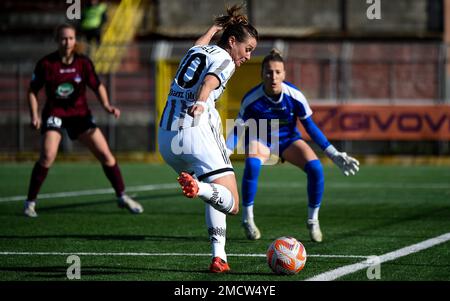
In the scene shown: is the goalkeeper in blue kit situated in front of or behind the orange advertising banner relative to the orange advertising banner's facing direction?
in front

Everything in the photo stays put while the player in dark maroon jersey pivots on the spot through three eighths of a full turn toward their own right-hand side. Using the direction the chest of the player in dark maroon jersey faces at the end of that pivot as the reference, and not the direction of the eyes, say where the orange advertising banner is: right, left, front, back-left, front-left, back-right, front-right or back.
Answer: right

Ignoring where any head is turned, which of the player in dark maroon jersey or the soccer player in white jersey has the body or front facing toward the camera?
the player in dark maroon jersey

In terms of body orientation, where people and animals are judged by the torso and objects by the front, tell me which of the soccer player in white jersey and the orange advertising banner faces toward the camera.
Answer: the orange advertising banner

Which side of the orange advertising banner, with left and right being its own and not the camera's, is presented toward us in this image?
front

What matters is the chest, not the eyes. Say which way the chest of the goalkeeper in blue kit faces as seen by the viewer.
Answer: toward the camera

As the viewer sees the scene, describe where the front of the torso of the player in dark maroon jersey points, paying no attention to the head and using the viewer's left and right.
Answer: facing the viewer

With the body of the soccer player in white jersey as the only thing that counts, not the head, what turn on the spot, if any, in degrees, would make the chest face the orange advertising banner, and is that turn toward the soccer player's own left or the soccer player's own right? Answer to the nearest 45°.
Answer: approximately 45° to the soccer player's own left

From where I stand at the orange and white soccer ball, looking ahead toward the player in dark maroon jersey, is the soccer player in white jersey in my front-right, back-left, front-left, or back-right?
front-left

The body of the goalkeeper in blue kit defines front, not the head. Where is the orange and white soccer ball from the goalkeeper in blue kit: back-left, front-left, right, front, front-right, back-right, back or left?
front

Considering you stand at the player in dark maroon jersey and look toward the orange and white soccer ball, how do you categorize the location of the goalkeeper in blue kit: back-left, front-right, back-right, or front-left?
front-left

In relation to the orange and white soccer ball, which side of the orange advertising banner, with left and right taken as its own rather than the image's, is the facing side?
front

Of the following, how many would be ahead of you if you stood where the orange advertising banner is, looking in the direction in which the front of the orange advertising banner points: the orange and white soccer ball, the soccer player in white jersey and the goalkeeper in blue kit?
3

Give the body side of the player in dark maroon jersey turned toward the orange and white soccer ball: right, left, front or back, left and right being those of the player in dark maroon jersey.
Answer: front

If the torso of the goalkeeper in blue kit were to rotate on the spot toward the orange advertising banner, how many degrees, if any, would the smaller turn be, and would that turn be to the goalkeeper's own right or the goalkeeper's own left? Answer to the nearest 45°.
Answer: approximately 180°

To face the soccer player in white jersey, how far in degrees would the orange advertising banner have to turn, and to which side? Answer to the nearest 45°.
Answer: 0° — it already faces them

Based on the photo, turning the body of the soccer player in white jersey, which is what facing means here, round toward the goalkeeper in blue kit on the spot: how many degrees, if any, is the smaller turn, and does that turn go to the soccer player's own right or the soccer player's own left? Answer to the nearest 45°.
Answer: approximately 45° to the soccer player's own left
